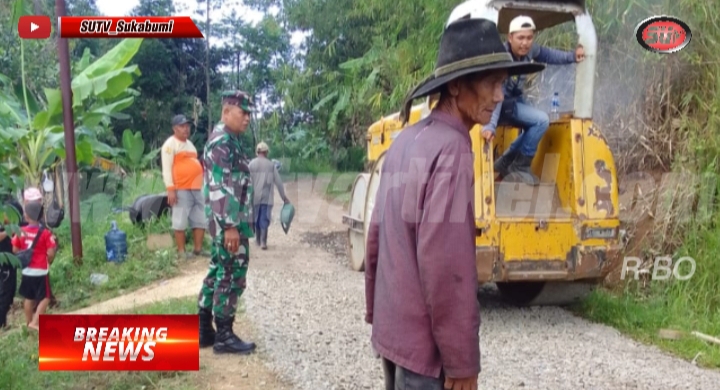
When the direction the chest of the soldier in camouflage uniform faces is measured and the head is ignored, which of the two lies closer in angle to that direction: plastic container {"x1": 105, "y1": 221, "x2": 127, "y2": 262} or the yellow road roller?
the yellow road roller

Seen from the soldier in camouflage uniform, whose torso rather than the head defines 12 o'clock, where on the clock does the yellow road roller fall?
The yellow road roller is roughly at 12 o'clock from the soldier in camouflage uniform.

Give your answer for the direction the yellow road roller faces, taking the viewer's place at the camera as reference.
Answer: facing away from the viewer and to the left of the viewer

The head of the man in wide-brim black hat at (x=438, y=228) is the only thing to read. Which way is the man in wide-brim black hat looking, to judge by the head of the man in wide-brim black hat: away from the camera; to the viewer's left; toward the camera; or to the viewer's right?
to the viewer's right

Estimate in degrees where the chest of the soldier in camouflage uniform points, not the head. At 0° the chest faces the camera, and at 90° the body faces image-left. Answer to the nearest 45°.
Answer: approximately 270°

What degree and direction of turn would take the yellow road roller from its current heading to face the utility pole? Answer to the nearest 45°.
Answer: approximately 45° to its left

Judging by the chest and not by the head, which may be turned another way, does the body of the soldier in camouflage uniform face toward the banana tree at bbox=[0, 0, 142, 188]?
no

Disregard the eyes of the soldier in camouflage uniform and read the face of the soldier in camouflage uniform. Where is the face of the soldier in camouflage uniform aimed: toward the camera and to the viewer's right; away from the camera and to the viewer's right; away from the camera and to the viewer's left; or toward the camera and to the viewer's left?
toward the camera and to the viewer's right
